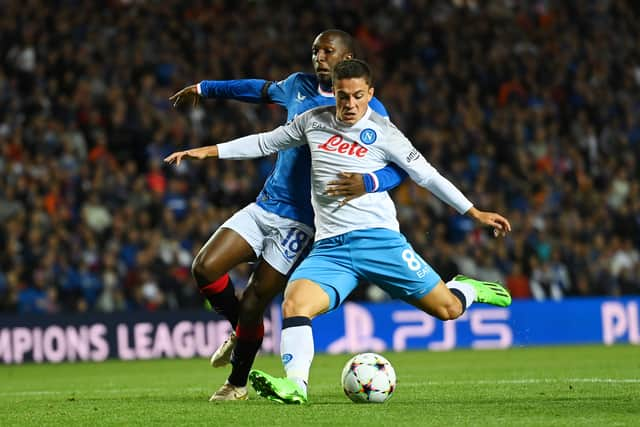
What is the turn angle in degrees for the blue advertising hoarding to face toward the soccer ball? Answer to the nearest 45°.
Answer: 0° — it already faces it

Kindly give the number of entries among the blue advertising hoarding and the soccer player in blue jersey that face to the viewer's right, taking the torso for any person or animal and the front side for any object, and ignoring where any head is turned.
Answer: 0

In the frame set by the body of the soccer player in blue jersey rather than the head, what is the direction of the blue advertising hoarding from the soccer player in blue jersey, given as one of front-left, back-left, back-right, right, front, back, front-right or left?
back-right

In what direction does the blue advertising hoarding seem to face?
toward the camera

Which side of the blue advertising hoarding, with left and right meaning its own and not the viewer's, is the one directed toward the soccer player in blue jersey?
front

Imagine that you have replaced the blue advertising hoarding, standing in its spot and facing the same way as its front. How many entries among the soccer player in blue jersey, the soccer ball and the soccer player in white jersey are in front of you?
3

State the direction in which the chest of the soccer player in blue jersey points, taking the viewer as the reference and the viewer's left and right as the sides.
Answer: facing the viewer and to the left of the viewer

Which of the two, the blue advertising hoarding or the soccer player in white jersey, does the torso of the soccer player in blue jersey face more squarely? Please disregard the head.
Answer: the soccer player in white jersey
